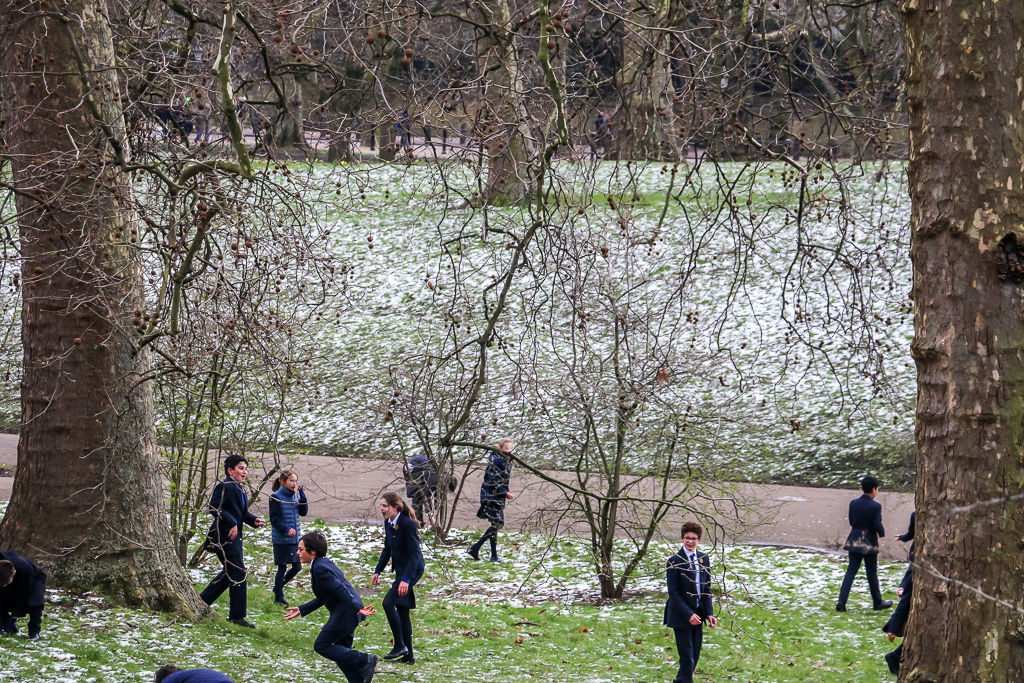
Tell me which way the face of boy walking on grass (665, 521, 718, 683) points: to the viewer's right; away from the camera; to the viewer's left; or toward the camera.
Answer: toward the camera

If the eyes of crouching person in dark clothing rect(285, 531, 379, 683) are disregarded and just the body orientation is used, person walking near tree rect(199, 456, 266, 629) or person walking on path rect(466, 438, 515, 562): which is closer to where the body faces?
the person walking near tree

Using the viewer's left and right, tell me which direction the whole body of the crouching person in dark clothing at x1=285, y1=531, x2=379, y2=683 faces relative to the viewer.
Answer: facing to the left of the viewer

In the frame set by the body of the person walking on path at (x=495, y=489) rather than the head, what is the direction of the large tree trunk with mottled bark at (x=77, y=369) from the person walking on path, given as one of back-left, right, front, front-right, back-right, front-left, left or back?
back-right

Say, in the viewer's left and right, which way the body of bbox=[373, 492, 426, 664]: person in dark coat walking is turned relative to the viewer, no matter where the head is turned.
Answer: facing the viewer and to the left of the viewer

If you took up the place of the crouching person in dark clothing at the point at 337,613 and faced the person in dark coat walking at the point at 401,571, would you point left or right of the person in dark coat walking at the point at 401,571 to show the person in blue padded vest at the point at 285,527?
left

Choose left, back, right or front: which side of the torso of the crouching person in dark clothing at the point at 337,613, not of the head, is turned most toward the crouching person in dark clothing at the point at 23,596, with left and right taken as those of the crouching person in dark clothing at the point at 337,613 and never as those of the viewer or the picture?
front

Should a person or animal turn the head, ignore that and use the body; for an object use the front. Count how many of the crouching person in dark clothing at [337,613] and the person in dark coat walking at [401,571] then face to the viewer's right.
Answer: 0

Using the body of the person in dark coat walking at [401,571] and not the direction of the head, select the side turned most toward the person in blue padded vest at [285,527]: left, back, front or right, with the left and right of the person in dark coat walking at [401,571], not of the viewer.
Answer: right

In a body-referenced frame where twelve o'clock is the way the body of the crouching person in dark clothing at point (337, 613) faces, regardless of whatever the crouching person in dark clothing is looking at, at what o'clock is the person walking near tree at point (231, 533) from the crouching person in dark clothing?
The person walking near tree is roughly at 2 o'clock from the crouching person in dark clothing.

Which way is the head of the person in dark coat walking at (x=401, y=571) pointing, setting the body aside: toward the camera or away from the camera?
toward the camera

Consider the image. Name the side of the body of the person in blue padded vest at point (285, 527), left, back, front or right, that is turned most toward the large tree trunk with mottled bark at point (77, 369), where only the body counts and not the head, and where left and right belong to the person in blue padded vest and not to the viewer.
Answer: right

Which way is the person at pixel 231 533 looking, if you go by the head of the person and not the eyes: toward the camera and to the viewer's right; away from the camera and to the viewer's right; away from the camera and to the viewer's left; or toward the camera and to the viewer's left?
toward the camera and to the viewer's right

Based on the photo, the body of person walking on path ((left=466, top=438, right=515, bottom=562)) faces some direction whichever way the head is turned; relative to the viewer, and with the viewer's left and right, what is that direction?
facing to the right of the viewer
